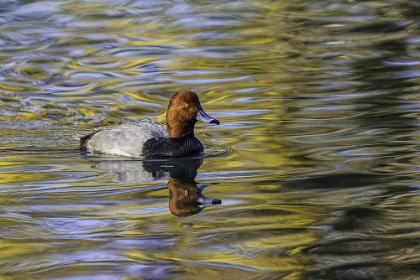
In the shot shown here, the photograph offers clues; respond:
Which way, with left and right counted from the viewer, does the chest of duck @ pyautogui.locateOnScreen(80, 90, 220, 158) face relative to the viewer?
facing to the right of the viewer
